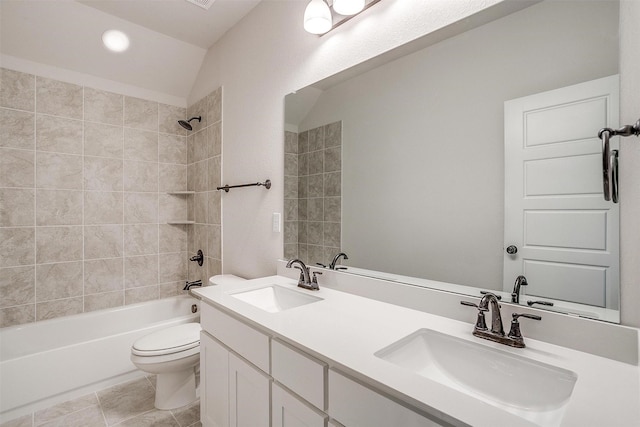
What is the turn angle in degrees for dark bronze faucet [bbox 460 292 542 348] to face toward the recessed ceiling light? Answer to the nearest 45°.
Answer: approximately 45° to its right

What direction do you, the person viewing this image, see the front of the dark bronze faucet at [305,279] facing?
facing the viewer and to the left of the viewer

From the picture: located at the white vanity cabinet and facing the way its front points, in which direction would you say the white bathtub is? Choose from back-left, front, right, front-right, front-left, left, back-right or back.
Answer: right

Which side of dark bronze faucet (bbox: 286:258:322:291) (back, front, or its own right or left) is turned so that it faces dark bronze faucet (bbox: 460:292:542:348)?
left

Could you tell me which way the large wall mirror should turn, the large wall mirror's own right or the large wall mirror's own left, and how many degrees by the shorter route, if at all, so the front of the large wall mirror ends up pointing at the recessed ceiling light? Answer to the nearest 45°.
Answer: approximately 45° to the large wall mirror's own right

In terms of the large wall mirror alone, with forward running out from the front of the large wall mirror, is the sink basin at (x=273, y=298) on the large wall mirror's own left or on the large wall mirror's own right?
on the large wall mirror's own right

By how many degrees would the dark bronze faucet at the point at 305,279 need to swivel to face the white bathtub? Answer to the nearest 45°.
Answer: approximately 45° to its right

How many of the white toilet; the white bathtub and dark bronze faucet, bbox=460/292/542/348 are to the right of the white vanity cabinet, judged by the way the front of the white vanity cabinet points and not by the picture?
2

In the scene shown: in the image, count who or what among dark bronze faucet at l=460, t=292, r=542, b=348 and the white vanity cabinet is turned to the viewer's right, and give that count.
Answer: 0

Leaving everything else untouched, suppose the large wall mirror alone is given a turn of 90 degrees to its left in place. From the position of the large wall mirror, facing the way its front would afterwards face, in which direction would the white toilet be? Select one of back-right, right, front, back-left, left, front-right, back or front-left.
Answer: back-right

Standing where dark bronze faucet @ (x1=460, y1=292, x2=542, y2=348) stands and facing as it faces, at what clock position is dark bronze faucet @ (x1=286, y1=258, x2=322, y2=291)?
dark bronze faucet @ (x1=286, y1=258, x2=322, y2=291) is roughly at 2 o'clock from dark bronze faucet @ (x1=460, y1=292, x2=542, y2=348).

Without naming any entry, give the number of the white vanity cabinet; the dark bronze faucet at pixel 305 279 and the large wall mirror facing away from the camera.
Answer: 0
